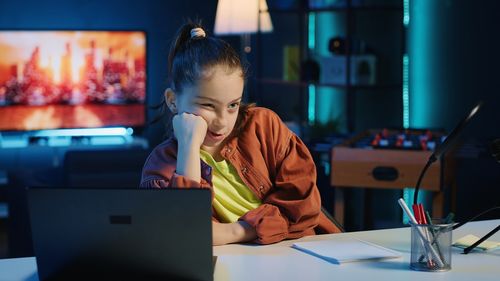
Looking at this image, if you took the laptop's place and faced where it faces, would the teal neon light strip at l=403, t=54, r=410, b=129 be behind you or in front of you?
in front

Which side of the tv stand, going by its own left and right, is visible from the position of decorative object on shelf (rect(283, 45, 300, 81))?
left

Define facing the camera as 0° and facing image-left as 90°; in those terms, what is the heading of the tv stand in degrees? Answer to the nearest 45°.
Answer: approximately 0°

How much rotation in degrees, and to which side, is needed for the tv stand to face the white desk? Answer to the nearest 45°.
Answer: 0° — it already faces it

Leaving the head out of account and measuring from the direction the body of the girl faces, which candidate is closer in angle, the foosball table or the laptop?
the laptop

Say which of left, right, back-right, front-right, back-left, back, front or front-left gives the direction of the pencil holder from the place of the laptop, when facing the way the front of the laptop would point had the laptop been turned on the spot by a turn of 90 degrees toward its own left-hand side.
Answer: back

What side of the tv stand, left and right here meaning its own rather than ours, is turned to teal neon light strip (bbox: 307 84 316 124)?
left

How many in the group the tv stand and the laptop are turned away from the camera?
1

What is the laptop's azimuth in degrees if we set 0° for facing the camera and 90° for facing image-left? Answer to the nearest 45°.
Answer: approximately 180°

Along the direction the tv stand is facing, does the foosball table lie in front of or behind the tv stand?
in front

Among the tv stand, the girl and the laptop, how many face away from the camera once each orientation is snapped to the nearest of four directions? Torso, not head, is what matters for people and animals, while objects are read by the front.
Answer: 1

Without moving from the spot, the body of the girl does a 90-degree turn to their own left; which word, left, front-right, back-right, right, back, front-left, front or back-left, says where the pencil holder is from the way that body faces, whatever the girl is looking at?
front-right

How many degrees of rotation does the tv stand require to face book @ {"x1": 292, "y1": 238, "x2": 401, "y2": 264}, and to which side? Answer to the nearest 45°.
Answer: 0° — it already faces it

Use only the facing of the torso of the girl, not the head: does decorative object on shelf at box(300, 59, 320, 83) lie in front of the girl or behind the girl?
behind
